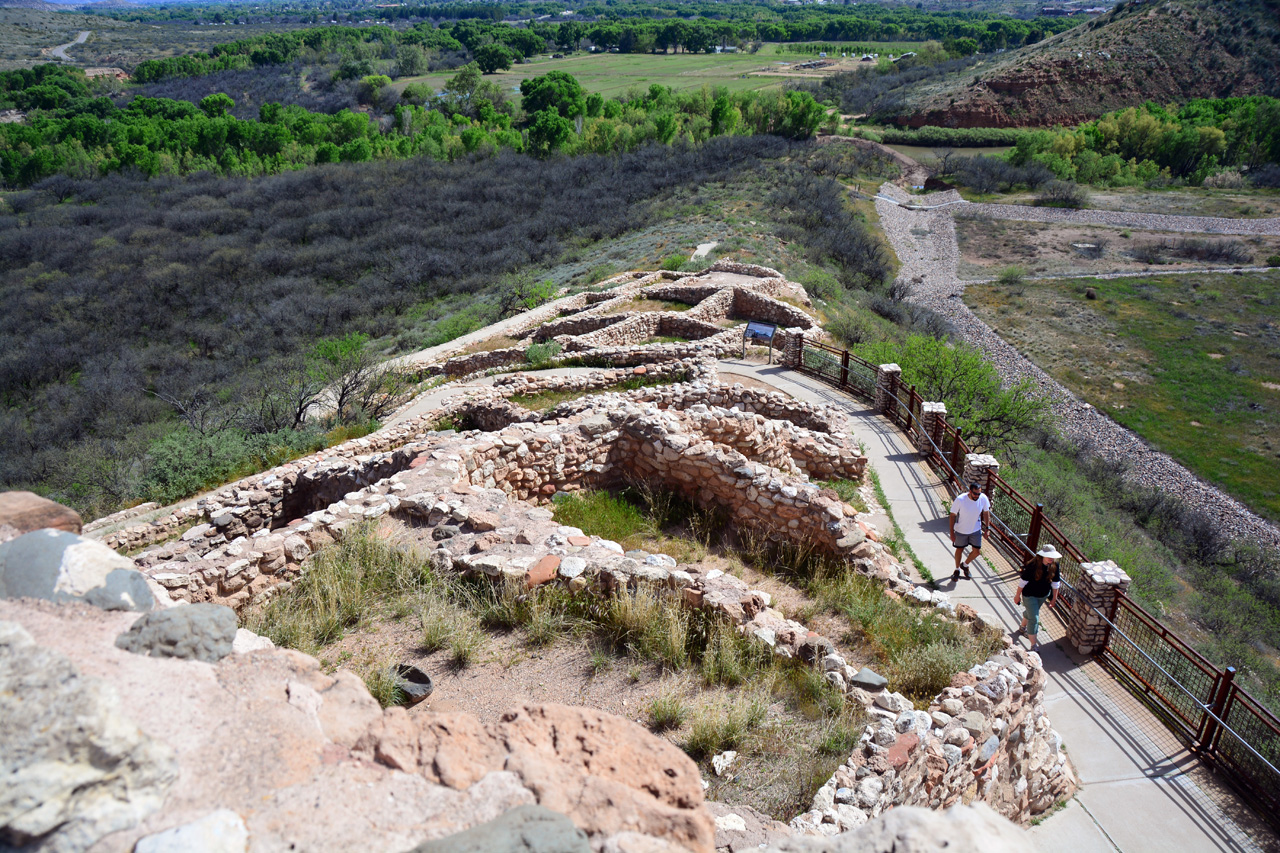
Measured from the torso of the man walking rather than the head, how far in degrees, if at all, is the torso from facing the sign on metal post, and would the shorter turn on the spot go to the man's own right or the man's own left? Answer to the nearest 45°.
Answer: approximately 135° to the man's own right

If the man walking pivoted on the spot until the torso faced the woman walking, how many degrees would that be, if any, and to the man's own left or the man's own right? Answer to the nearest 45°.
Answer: approximately 45° to the man's own left

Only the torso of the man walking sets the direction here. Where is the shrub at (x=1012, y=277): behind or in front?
behind

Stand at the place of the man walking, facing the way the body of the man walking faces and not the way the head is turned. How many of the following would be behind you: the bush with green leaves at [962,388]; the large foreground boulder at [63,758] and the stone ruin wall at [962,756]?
1

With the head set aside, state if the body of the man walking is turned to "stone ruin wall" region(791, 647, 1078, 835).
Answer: yes

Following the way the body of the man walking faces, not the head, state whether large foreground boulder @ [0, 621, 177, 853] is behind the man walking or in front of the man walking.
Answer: in front

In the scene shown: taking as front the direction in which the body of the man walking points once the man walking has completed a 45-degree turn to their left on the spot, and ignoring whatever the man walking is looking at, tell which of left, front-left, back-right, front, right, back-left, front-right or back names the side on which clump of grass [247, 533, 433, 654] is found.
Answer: right

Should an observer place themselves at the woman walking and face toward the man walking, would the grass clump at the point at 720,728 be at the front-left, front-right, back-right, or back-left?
back-left

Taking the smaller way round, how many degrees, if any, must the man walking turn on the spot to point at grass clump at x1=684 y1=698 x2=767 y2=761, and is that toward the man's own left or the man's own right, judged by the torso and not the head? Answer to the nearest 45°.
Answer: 0° — they already face it

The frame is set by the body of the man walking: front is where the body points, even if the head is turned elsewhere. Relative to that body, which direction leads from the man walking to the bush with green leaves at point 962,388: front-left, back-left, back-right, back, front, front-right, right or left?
back

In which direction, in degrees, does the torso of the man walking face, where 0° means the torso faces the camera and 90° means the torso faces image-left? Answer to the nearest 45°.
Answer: approximately 0°
